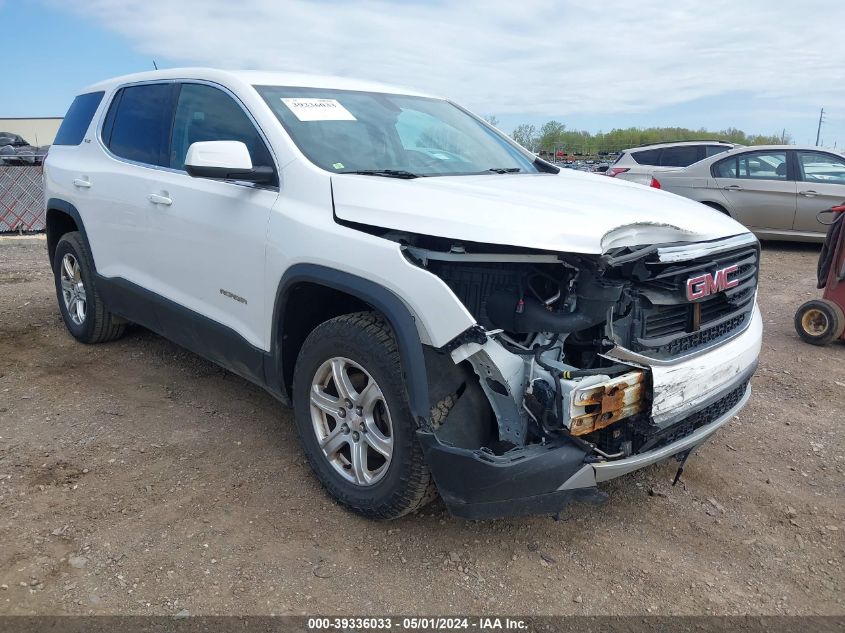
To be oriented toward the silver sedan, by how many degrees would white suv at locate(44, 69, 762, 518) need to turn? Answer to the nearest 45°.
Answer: approximately 90° to its left

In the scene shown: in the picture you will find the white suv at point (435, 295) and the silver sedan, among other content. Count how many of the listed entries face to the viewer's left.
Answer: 0

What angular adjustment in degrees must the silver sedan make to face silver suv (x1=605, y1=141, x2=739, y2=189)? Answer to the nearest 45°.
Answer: approximately 135° to its left

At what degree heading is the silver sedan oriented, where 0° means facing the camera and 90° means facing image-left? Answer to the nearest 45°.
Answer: approximately 270°

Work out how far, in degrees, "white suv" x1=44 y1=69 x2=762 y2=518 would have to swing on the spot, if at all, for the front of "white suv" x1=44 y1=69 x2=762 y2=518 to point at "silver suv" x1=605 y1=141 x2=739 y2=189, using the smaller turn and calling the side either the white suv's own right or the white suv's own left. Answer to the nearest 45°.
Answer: approximately 90° to the white suv's own left

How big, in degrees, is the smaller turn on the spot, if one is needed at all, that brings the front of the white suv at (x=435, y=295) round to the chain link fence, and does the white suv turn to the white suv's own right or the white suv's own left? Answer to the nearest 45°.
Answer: approximately 180°

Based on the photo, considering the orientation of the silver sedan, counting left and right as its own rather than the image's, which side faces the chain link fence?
back

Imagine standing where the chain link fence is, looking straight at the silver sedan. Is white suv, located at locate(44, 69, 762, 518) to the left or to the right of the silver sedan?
right
